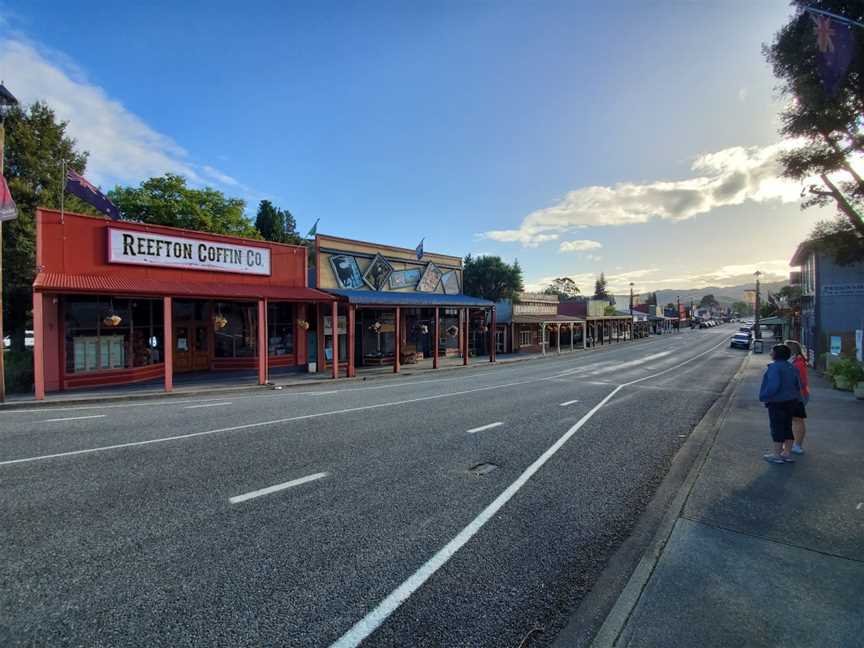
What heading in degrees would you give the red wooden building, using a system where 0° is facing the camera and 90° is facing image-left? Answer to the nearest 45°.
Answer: approximately 315°

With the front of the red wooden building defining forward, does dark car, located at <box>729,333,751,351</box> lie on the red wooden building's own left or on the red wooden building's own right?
on the red wooden building's own left

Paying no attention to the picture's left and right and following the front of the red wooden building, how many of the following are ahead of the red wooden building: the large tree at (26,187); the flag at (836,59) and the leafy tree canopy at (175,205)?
1

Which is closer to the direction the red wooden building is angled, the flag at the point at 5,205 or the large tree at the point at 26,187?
the flag

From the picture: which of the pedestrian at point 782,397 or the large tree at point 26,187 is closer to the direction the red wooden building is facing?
the pedestrian

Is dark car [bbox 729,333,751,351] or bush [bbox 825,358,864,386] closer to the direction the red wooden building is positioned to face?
the bush

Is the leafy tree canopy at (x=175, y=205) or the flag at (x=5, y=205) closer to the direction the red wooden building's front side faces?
the flag

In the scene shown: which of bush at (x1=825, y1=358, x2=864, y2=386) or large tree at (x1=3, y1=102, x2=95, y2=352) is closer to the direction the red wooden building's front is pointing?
the bush

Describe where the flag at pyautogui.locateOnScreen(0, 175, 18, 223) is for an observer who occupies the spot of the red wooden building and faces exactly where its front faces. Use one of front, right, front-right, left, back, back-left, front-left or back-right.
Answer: right

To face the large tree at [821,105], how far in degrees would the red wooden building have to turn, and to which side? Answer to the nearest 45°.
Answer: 0° — it already faces it

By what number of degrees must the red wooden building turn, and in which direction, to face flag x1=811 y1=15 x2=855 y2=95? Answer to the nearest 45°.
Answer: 0° — it already faces it

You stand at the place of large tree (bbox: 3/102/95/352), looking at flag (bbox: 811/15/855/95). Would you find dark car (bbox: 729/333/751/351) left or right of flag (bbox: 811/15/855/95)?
left

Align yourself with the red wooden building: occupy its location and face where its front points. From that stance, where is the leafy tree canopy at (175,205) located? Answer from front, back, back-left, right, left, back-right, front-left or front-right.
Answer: back-left

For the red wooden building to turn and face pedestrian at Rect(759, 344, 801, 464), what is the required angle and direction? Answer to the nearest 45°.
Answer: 0° — it already faces them
